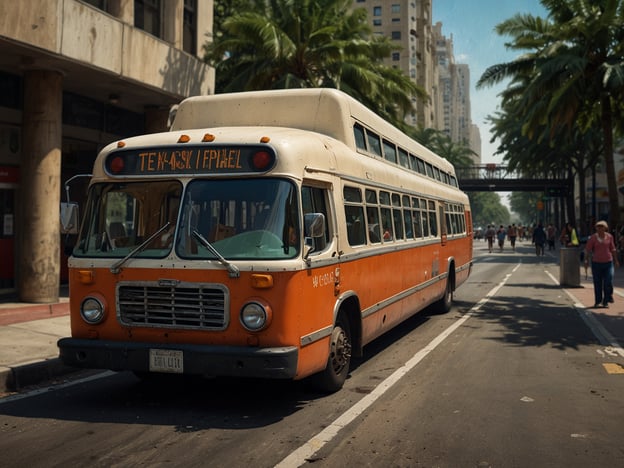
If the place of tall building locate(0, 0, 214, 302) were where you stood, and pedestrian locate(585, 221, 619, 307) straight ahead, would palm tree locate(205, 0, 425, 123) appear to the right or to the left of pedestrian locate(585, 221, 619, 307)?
left

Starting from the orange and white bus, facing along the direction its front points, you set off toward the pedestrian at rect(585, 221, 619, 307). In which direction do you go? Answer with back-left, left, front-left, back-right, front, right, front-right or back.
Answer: back

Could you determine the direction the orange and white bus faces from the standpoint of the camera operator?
facing the viewer and to the left of the viewer

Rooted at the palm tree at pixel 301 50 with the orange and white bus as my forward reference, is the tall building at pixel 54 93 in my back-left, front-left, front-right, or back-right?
front-right

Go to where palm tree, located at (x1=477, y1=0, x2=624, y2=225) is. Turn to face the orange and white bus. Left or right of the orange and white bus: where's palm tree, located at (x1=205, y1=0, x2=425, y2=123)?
right

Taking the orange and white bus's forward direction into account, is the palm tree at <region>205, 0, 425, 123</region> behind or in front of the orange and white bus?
behind

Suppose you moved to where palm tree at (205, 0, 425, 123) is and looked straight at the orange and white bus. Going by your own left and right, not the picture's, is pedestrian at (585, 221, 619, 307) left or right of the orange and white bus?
left

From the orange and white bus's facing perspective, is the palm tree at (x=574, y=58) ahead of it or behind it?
behind
